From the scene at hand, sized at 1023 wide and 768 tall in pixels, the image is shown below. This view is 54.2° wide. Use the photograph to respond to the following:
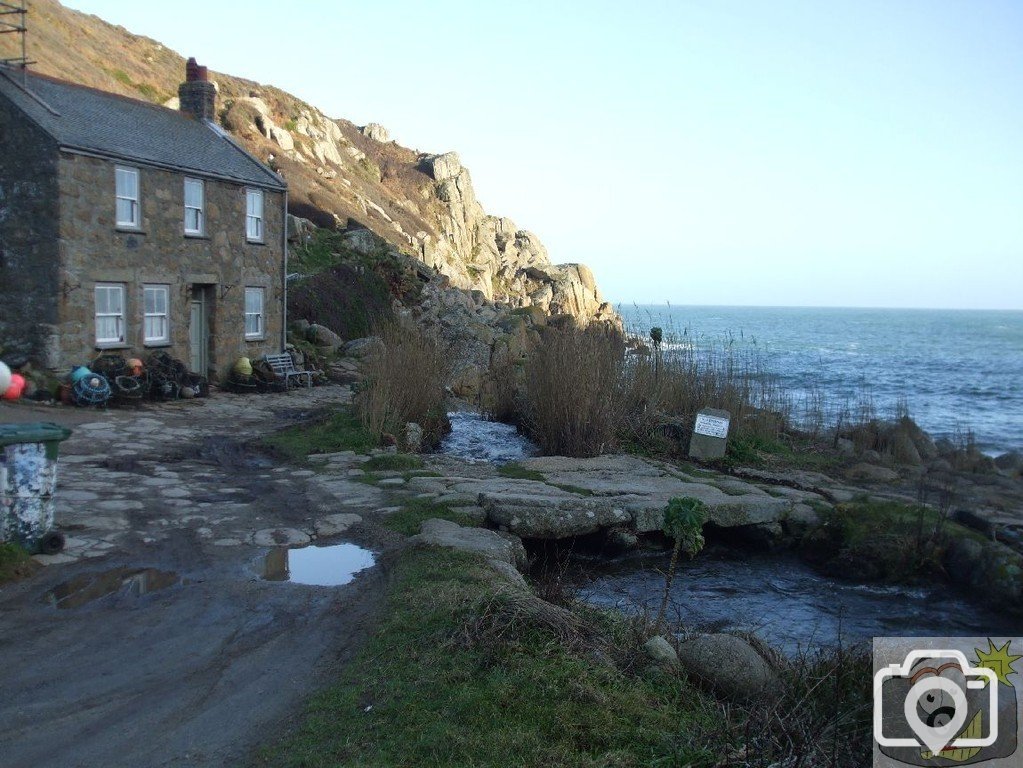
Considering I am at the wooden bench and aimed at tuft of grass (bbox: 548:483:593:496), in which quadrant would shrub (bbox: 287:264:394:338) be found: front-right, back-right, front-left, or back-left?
back-left

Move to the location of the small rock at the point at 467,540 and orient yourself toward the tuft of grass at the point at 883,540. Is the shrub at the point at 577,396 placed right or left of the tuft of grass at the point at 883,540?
left

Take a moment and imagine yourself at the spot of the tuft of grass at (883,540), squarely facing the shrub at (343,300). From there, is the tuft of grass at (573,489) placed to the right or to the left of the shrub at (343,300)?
left

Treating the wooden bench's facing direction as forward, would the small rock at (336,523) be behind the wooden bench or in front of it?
in front

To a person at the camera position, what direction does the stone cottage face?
facing the viewer and to the right of the viewer

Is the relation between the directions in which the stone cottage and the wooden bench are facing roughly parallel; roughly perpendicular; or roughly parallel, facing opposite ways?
roughly parallel

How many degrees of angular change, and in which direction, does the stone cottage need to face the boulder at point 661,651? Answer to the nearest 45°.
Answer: approximately 45° to its right

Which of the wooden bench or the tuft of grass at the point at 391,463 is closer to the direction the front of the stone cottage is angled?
the tuft of grass

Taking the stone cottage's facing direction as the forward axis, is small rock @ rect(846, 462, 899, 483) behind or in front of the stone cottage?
in front

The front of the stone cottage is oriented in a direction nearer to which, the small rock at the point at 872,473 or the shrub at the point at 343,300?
the small rock

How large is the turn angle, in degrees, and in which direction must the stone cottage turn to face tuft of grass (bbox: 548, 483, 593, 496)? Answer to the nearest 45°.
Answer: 0° — it already faces it

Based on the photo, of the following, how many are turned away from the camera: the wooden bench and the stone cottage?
0

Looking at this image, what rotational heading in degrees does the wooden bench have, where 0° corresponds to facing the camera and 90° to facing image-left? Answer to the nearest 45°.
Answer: approximately 315°

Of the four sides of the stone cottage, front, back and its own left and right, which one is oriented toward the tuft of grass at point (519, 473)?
front

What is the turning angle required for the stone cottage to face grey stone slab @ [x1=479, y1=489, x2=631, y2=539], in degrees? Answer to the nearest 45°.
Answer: approximately 45° to its right

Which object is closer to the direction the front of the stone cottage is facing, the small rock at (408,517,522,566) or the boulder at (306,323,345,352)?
the small rock
